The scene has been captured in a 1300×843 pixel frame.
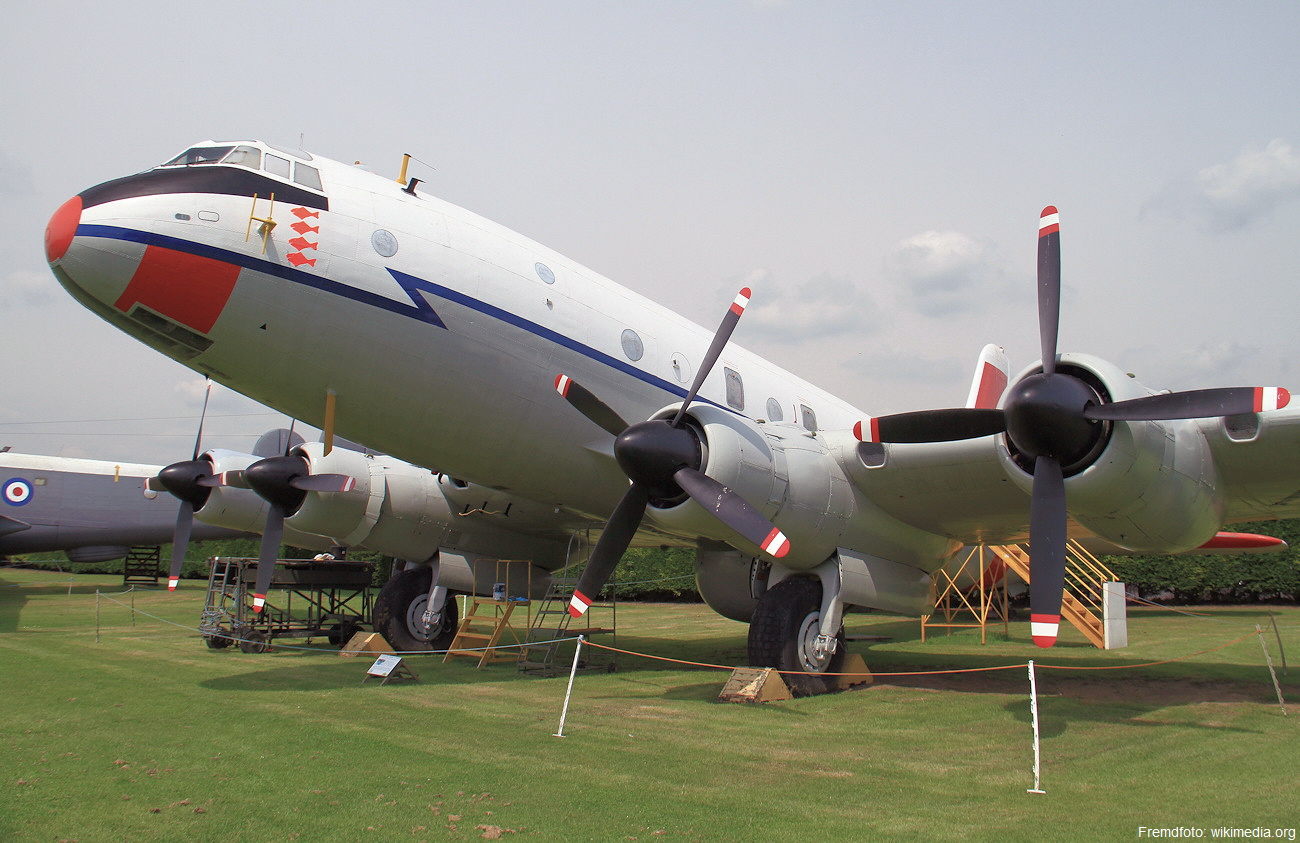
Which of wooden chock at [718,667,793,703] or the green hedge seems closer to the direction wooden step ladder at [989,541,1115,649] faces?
the green hedge

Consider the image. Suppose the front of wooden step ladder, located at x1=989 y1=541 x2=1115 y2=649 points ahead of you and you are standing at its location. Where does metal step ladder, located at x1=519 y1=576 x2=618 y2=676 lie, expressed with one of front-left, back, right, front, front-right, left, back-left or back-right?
back-right

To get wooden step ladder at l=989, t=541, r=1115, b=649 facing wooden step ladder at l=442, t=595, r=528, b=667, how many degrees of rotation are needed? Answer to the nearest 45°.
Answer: approximately 135° to its right

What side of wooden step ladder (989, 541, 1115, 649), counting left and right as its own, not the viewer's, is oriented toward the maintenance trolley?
back

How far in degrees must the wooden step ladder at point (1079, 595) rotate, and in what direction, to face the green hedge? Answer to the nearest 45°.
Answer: approximately 90° to its left

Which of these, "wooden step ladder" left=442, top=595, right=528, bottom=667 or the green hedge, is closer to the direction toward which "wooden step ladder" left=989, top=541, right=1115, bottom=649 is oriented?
the green hedge

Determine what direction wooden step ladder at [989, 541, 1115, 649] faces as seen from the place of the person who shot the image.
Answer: facing to the right of the viewer

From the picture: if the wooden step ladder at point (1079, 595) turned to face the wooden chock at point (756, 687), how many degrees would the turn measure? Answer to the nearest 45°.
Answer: approximately 90° to its right
